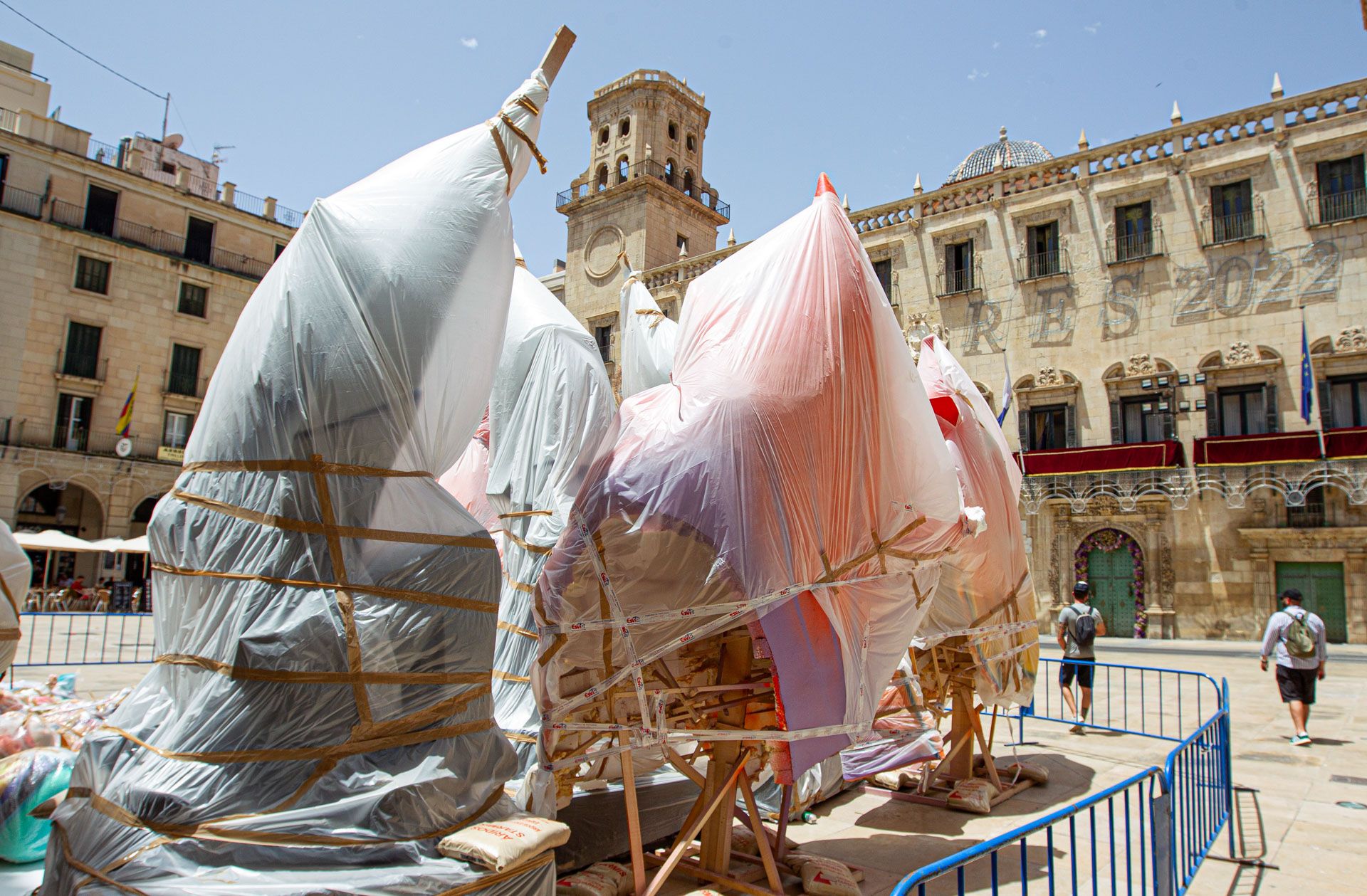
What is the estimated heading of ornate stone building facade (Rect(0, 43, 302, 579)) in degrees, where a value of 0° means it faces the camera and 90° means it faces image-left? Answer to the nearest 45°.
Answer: approximately 315°

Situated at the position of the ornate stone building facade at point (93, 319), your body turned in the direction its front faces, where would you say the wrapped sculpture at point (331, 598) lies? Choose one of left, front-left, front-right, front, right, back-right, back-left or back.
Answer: front-right

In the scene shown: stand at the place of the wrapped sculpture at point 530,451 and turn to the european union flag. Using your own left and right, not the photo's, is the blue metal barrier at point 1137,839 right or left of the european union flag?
right

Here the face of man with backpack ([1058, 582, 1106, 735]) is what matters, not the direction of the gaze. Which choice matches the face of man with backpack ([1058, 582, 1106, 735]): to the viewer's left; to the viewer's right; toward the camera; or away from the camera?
away from the camera

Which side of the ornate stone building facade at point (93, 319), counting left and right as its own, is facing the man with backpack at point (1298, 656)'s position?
front

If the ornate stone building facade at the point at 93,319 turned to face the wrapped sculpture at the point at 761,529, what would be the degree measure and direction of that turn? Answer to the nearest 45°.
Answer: approximately 45° to its right

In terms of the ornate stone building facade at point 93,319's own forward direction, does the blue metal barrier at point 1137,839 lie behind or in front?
in front

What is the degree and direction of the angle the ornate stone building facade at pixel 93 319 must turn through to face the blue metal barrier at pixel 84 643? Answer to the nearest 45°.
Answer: approximately 45° to its right

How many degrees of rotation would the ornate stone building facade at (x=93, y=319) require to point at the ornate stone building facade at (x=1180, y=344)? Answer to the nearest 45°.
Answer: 0° — it already faces it

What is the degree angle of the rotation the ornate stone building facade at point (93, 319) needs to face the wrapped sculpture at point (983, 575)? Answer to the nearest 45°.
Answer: approximately 45° to its right

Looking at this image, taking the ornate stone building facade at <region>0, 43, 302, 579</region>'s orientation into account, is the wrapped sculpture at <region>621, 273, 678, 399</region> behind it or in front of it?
in front
